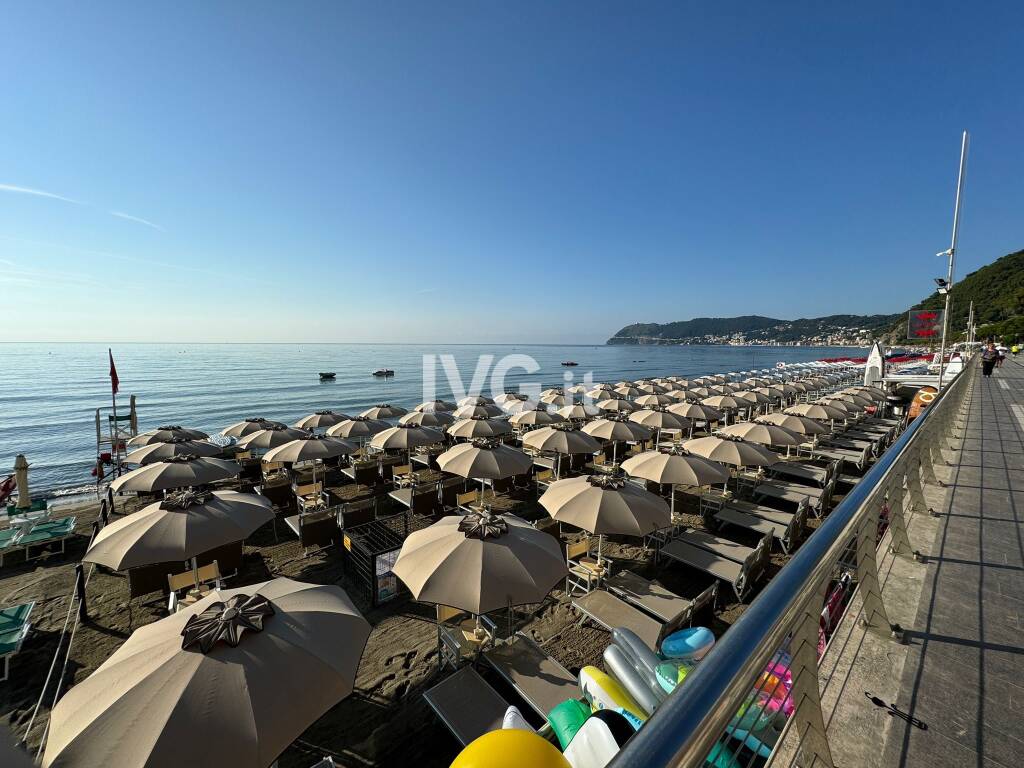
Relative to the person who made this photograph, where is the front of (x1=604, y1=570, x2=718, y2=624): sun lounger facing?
facing away from the viewer and to the left of the viewer

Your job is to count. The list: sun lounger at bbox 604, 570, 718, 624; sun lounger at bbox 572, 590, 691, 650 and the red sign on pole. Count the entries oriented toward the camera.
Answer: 1

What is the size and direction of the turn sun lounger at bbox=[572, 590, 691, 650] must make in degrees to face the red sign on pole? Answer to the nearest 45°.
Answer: approximately 90° to its right

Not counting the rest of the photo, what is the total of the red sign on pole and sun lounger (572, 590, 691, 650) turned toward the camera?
1

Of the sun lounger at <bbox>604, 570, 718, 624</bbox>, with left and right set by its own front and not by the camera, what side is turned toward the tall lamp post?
right

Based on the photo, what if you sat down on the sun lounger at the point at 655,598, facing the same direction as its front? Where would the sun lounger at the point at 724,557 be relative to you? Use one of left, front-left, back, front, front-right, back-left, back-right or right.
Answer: right

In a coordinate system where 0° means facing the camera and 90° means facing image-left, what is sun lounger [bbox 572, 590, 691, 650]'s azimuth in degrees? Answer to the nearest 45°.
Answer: approximately 135°

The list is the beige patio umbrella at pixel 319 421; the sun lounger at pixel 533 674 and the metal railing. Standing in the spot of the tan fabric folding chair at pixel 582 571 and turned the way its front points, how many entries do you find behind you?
1

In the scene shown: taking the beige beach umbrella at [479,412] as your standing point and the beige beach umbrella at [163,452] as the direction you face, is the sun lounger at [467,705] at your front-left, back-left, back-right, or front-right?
front-left

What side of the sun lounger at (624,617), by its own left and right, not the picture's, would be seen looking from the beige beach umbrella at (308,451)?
front

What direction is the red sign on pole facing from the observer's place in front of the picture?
facing the viewer
